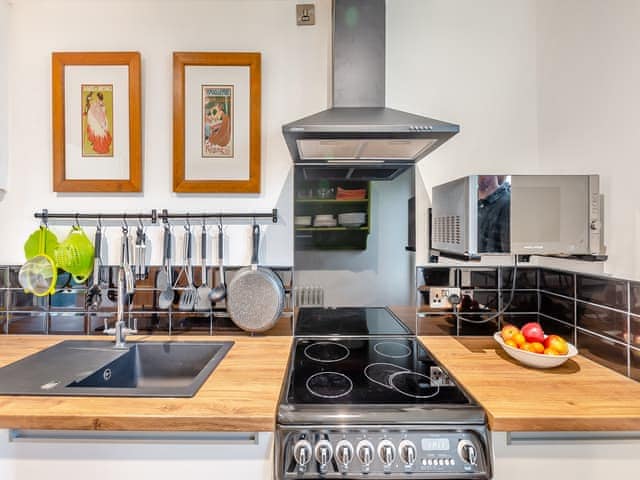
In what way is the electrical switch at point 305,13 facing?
toward the camera

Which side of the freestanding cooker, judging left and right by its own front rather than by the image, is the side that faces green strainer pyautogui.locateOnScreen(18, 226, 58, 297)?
right

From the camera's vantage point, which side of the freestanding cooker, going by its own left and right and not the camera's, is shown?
front

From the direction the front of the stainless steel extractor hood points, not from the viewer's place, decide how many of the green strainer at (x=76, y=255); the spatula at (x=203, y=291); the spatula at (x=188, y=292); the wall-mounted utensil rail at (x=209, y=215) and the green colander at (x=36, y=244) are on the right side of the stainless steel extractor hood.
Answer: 5

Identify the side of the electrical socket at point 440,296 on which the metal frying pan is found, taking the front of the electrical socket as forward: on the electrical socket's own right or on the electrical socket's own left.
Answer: on the electrical socket's own right

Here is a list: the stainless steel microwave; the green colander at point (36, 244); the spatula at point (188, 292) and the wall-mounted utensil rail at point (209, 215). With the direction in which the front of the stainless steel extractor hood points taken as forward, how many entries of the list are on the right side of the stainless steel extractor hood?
3

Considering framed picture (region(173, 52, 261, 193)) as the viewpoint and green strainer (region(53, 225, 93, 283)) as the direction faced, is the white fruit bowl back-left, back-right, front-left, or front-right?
back-left

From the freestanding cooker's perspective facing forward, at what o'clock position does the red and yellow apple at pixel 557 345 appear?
The red and yellow apple is roughly at 8 o'clock from the freestanding cooker.

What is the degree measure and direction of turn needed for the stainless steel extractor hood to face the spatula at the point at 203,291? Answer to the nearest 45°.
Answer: approximately 90° to its right

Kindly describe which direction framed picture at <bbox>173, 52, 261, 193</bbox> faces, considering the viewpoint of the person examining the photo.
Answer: facing the viewer

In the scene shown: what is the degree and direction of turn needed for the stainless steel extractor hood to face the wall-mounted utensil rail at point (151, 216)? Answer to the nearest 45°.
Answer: approximately 90° to its right

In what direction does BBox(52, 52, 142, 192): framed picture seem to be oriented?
toward the camera
